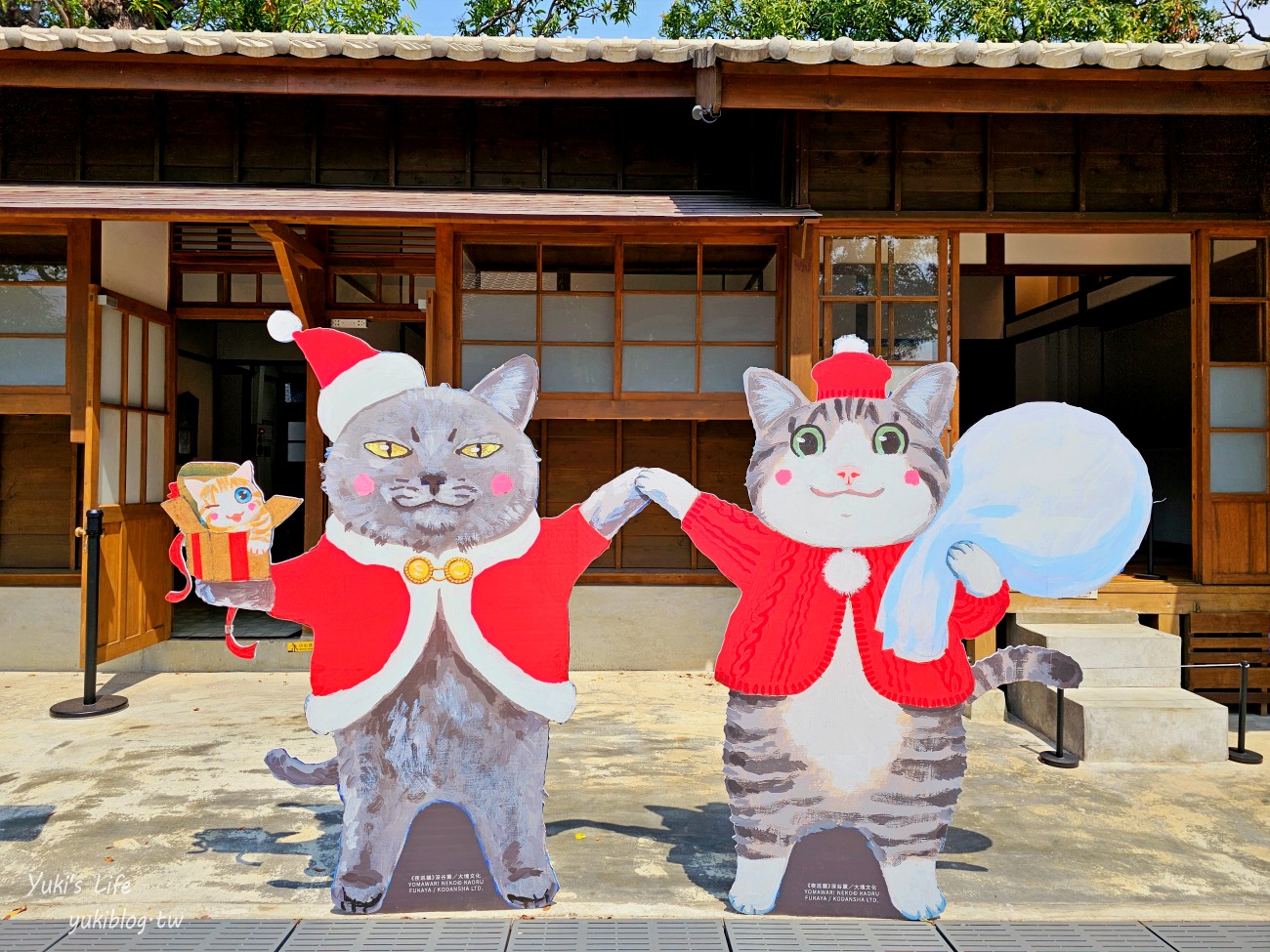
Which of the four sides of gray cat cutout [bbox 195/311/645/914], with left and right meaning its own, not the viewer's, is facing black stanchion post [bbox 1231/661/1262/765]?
left

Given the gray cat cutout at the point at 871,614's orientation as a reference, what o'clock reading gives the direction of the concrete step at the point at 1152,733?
The concrete step is roughly at 7 o'clock from the gray cat cutout.

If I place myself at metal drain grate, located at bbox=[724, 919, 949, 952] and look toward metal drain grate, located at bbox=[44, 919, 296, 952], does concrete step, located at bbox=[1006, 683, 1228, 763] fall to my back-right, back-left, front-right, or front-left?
back-right

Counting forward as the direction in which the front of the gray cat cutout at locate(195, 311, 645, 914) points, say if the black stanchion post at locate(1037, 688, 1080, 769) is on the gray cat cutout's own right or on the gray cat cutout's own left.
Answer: on the gray cat cutout's own left

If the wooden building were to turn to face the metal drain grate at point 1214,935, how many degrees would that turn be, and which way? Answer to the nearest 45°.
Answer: approximately 45° to its left

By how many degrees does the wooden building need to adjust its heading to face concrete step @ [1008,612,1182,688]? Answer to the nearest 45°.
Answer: approximately 90° to its left

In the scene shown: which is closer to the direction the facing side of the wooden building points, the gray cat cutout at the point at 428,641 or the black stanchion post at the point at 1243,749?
the gray cat cutout

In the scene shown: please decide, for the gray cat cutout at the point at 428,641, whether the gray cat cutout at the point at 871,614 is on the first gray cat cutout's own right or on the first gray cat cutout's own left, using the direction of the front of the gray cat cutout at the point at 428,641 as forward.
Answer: on the first gray cat cutout's own left

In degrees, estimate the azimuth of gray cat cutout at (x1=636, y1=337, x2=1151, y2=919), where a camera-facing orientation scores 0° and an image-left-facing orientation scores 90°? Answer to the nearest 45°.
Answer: approximately 0°
